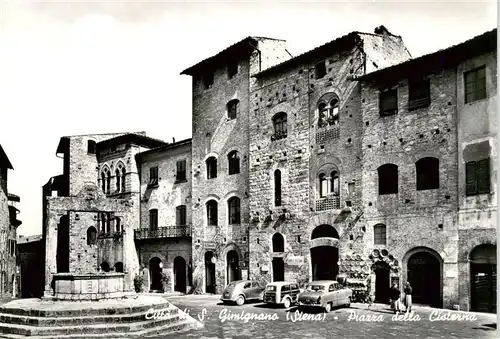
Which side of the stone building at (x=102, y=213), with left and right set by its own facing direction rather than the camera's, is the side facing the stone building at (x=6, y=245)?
right

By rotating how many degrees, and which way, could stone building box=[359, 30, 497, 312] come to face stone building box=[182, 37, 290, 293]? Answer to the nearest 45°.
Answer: approximately 90° to its right

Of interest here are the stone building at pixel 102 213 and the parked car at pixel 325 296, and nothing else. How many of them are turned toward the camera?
1

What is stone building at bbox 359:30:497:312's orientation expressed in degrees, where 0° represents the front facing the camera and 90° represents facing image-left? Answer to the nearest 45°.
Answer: approximately 45°

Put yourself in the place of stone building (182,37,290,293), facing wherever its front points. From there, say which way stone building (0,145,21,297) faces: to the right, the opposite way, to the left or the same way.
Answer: to the left

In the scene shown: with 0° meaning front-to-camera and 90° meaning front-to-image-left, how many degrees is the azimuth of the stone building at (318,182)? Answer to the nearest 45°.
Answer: approximately 45°

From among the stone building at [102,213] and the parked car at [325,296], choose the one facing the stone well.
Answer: the stone building
